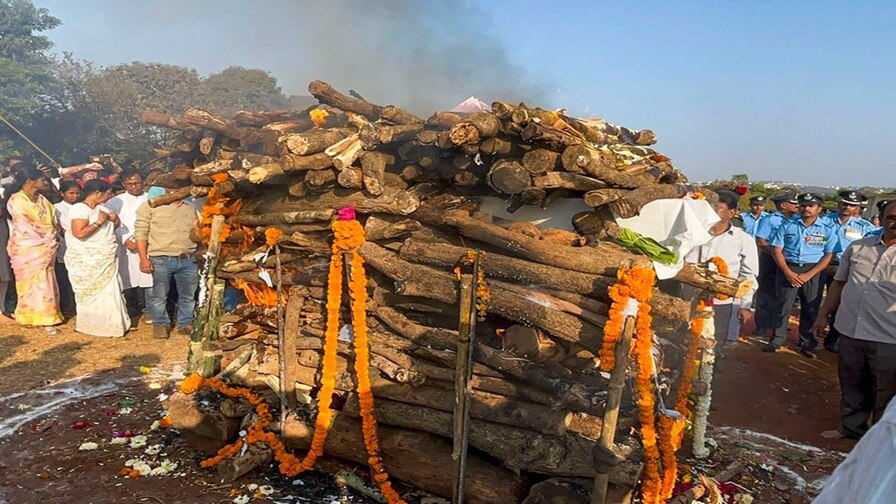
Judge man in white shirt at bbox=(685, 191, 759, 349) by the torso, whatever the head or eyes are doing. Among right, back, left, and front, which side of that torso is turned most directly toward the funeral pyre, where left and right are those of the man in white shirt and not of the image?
front

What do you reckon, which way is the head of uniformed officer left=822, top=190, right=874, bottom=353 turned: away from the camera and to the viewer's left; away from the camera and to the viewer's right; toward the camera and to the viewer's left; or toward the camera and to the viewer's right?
toward the camera and to the viewer's left

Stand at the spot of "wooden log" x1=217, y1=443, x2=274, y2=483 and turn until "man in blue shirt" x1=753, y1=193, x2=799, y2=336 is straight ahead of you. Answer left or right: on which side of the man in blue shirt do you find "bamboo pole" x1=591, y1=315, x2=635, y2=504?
right

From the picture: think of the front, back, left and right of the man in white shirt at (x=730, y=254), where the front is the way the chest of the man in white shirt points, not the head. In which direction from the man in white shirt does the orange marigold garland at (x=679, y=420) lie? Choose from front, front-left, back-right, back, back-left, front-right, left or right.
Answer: front-left

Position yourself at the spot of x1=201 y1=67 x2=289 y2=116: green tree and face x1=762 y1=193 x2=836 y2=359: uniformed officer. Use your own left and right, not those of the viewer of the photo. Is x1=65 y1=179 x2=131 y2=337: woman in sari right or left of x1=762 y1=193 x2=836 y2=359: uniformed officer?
right

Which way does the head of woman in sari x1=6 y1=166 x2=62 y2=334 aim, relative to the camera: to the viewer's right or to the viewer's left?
to the viewer's right

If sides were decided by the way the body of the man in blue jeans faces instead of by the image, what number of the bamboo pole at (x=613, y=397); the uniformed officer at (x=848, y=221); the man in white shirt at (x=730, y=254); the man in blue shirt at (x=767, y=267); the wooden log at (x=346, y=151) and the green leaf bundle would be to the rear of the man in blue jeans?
0

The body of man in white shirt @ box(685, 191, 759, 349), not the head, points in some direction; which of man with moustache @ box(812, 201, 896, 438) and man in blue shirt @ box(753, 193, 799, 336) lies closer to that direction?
the man with moustache

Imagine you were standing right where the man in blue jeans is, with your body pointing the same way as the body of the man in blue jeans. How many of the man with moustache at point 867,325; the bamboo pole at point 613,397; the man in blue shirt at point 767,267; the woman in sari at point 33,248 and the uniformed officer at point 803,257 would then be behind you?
1

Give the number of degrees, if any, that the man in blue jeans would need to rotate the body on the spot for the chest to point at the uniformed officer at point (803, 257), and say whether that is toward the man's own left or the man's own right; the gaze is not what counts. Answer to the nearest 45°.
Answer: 0° — they already face them

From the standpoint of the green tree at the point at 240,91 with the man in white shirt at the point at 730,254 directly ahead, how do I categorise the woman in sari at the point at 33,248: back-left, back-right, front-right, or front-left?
front-right

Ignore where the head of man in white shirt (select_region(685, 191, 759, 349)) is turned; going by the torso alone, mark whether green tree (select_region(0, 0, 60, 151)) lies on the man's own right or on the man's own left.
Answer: on the man's own right

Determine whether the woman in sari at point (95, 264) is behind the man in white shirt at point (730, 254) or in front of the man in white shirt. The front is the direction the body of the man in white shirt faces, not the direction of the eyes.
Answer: in front

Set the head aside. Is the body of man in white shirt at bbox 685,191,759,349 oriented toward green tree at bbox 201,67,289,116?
no

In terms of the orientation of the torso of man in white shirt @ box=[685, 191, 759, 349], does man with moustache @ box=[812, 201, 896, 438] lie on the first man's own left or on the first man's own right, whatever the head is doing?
on the first man's own left

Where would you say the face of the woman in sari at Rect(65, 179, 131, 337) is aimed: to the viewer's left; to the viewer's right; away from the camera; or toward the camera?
to the viewer's right

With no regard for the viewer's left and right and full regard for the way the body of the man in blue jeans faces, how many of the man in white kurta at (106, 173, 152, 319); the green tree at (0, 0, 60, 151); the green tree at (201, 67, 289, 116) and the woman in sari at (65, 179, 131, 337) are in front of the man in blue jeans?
0

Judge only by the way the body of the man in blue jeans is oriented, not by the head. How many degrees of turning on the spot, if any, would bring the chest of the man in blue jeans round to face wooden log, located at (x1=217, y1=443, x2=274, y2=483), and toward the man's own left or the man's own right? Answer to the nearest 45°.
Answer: approximately 45° to the man's own right

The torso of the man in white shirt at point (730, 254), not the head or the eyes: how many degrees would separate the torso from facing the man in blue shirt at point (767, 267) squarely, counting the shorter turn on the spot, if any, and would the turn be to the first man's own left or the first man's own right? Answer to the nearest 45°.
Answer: approximately 135° to the first man's own right
